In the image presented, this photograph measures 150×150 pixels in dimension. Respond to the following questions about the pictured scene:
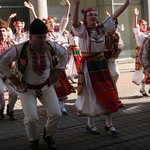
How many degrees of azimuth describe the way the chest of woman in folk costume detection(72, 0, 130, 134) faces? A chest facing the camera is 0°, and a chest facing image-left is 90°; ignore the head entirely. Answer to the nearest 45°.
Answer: approximately 315°

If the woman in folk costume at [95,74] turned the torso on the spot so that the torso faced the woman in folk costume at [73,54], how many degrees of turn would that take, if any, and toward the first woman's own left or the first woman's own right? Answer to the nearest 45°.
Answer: approximately 135° to the first woman's own left

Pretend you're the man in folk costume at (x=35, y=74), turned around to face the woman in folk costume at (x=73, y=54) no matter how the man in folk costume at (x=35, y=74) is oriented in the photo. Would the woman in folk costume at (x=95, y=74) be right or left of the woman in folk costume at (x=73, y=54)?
right

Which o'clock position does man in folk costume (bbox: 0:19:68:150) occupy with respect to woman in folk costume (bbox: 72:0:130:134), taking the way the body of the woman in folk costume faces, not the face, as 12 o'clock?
The man in folk costume is roughly at 3 o'clock from the woman in folk costume.

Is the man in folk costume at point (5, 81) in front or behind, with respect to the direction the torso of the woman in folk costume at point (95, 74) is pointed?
behind
